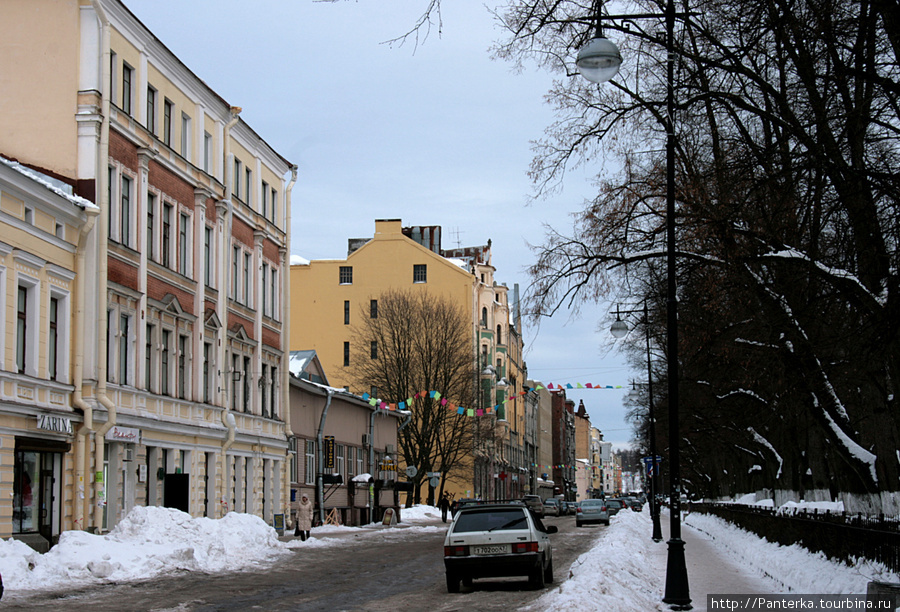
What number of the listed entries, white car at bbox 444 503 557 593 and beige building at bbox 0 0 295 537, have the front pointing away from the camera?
1

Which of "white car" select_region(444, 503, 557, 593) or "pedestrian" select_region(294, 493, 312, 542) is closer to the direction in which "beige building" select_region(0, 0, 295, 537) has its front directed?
the white car

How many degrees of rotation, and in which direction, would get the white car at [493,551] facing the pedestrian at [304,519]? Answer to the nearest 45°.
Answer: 0° — it already faces them

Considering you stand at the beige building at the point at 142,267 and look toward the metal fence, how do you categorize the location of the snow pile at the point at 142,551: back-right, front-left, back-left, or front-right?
front-right

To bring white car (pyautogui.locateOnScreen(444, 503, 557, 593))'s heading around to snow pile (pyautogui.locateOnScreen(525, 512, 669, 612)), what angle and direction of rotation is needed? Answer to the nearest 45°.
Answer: approximately 135° to its right

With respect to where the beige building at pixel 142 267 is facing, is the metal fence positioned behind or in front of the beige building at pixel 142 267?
in front

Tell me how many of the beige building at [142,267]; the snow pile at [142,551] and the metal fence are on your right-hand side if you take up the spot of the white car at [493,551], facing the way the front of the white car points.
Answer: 1

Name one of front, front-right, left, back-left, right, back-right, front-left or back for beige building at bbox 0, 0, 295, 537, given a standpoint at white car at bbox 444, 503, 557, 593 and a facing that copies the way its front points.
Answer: front-left

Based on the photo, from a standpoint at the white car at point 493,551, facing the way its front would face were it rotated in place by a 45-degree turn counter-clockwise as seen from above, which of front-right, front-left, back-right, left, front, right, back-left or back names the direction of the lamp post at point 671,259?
back

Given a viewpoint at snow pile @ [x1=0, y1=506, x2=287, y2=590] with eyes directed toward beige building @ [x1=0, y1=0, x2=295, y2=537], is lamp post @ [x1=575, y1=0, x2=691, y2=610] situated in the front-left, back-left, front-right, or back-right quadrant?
back-right

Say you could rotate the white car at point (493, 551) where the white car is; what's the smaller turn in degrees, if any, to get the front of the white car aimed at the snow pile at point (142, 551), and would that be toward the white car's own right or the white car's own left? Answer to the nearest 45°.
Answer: approximately 45° to the white car's own left

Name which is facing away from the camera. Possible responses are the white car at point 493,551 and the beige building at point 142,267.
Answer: the white car

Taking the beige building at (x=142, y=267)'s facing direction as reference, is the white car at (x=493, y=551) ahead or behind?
ahead

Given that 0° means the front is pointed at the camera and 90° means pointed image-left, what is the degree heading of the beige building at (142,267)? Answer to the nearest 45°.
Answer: approximately 315°

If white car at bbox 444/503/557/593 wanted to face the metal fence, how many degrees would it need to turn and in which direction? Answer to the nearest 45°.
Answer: approximately 90° to its right

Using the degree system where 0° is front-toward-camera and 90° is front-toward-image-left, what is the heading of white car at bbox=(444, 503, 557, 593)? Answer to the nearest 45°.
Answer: approximately 180°
